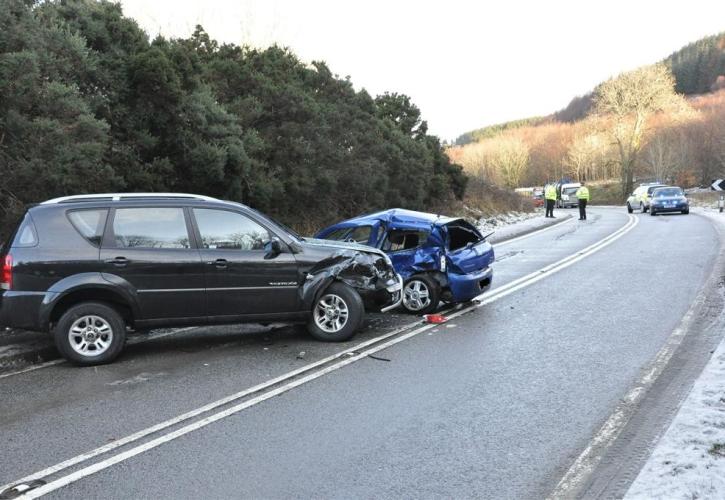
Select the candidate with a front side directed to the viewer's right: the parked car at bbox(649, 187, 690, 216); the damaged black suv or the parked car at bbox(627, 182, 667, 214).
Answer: the damaged black suv

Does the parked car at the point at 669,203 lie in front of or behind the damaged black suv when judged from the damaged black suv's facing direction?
in front

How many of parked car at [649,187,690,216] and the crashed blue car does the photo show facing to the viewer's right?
0

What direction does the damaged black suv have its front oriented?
to the viewer's right

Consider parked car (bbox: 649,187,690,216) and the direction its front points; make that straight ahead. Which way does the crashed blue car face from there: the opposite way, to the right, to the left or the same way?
to the right

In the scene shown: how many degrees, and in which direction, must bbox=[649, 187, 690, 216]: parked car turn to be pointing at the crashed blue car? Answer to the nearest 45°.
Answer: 0° — it already faces it

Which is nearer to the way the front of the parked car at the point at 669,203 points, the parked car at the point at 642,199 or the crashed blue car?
the crashed blue car

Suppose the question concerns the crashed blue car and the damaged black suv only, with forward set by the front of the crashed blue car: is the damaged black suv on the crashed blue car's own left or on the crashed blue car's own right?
on the crashed blue car's own left

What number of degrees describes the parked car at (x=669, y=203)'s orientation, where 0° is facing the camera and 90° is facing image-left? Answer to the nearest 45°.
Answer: approximately 0°

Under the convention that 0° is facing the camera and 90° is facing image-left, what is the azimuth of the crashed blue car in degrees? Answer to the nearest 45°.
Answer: approximately 135°

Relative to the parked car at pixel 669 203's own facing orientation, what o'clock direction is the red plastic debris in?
The red plastic debris is roughly at 12 o'clock from the parked car.

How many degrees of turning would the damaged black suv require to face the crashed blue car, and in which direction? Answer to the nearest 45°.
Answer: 0° — it already faces it
